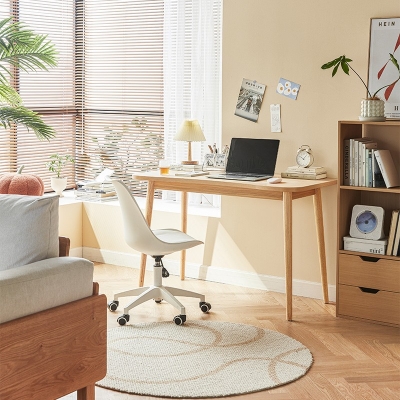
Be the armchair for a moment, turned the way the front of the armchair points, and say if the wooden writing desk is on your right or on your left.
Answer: on your left

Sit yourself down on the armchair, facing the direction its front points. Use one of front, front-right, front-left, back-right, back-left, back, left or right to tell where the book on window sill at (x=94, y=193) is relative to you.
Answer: back-left

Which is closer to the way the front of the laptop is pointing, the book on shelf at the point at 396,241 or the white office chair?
the white office chair

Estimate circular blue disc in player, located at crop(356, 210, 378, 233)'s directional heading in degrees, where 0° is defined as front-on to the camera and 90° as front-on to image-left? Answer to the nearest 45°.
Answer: approximately 0°

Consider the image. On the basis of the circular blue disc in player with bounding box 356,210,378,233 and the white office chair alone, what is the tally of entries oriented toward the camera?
1

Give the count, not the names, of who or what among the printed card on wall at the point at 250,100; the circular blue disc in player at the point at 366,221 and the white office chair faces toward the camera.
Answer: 2

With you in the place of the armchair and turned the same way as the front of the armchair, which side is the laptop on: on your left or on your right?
on your left

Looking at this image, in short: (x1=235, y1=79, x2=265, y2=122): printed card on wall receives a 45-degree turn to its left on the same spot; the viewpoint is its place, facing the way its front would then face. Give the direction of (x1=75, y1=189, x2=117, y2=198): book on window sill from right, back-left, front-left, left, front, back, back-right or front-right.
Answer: back
